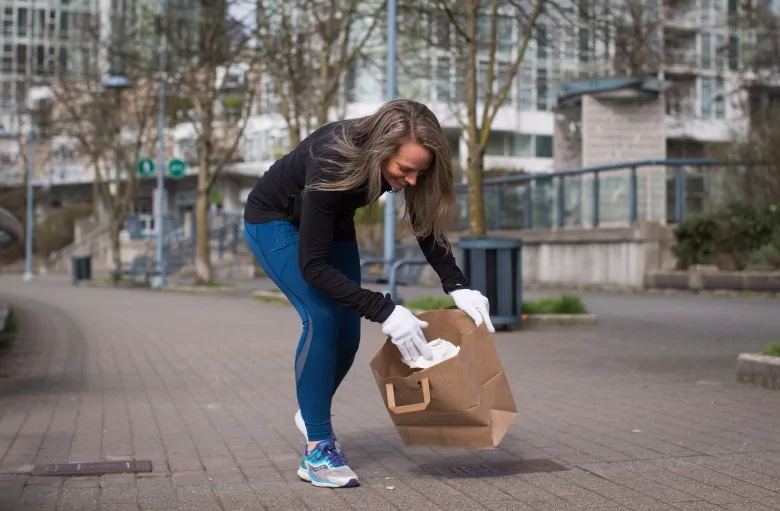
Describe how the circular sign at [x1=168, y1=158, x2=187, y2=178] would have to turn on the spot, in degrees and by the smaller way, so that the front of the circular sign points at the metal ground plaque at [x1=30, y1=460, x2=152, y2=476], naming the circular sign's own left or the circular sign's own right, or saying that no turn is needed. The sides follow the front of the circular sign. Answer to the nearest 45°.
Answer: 0° — it already faces it

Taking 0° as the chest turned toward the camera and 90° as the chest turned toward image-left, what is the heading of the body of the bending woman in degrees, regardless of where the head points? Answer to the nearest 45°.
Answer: approximately 315°

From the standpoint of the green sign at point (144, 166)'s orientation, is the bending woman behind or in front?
in front

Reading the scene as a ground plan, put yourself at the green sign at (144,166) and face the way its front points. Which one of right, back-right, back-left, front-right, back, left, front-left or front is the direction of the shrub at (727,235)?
front-left

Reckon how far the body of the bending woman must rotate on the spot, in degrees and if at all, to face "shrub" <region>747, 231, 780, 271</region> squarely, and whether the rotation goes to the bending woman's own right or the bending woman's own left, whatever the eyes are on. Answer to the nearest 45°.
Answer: approximately 90° to the bending woman's own left

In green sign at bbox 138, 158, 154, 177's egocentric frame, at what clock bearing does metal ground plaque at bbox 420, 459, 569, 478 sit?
The metal ground plaque is roughly at 12 o'clock from the green sign.

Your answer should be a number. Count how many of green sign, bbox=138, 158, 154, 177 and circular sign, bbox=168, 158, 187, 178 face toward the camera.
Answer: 2

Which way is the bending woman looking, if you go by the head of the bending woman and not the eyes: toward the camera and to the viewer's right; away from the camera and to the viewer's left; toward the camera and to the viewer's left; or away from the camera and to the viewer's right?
toward the camera and to the viewer's right

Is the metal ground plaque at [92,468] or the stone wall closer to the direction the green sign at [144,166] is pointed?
the metal ground plaque

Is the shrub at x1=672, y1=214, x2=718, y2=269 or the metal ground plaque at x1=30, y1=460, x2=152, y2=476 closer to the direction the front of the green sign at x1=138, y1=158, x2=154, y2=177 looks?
the metal ground plaque
